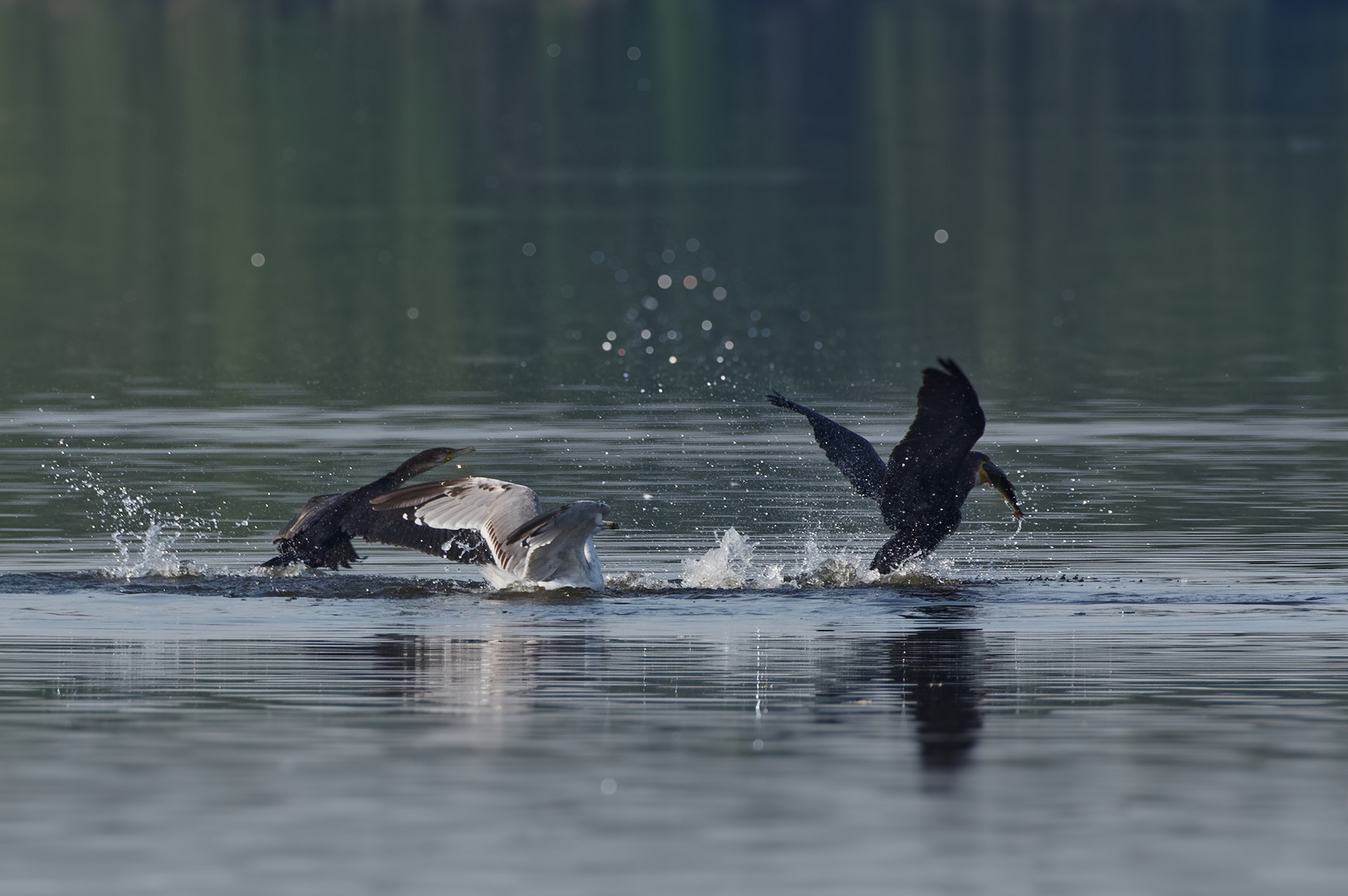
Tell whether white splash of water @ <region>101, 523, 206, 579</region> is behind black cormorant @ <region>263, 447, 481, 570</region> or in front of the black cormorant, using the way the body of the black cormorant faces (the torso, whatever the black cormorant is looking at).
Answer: behind

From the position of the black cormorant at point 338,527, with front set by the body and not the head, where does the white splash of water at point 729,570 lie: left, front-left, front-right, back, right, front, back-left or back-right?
front

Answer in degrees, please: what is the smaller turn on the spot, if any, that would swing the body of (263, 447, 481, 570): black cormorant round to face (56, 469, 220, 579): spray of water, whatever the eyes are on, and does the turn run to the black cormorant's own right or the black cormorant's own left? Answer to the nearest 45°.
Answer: approximately 135° to the black cormorant's own left

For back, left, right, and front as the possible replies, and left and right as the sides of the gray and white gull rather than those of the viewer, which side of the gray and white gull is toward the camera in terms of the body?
right

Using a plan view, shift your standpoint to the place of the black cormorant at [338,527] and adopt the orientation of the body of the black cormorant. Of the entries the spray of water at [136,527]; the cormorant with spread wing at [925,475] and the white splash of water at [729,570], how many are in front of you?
2

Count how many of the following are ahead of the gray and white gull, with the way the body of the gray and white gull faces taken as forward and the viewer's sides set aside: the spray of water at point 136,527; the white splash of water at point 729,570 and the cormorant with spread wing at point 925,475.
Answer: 2

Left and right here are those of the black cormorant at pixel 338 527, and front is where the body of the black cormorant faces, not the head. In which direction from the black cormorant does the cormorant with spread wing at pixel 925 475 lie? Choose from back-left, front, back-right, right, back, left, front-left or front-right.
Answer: front

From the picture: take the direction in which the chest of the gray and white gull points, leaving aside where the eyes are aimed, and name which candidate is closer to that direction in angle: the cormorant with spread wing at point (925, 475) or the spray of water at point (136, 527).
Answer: the cormorant with spread wing

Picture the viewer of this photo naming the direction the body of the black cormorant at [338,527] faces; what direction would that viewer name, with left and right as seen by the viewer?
facing to the right of the viewer

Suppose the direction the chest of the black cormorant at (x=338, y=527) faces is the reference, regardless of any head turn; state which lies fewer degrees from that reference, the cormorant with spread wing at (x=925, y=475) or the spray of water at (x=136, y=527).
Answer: the cormorant with spread wing

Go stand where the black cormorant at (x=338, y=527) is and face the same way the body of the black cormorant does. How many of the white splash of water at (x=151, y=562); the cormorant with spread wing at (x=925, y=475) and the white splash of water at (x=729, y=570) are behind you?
1

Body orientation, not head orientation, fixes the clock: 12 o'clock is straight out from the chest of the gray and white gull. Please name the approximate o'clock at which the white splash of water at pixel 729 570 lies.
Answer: The white splash of water is roughly at 12 o'clock from the gray and white gull.

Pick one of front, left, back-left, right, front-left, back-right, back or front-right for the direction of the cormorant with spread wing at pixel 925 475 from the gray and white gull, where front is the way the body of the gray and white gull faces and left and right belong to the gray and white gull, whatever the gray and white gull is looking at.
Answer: front
